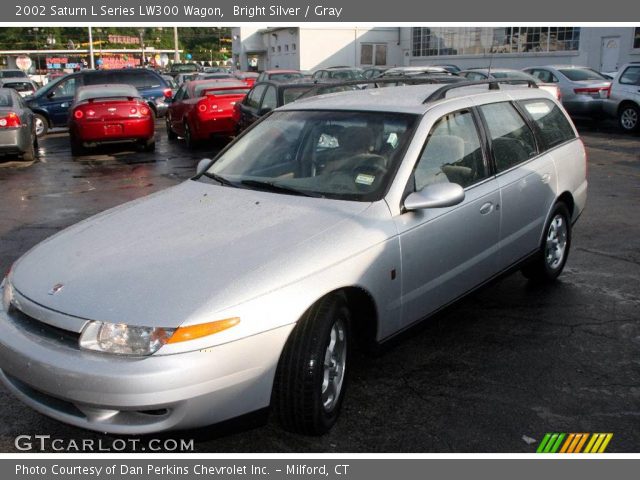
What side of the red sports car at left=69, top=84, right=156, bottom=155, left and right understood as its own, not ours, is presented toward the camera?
back

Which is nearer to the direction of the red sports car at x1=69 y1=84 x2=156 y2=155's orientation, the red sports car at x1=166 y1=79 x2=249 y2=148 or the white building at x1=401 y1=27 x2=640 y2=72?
the white building

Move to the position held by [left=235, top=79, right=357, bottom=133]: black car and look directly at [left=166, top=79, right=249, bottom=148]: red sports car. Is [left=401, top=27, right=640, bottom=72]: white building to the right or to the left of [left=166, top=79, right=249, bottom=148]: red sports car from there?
right

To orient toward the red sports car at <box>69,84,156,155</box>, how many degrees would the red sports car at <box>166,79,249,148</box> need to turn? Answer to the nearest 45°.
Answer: approximately 45° to its left

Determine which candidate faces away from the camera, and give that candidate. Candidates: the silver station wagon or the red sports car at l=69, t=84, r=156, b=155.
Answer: the red sports car

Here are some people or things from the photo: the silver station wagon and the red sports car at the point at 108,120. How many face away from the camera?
1

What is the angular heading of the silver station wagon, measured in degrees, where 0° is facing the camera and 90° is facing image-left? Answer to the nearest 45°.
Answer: approximately 45°

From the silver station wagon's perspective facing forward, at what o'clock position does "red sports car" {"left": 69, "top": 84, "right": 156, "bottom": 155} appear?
The red sports car is roughly at 4 o'clock from the silver station wagon.

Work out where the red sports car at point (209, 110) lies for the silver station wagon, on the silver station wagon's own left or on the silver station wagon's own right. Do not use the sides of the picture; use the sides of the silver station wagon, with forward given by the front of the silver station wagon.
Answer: on the silver station wagon's own right

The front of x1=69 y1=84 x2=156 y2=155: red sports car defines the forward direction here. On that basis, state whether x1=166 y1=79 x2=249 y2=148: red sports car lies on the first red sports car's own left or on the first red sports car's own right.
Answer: on the first red sports car's own right
